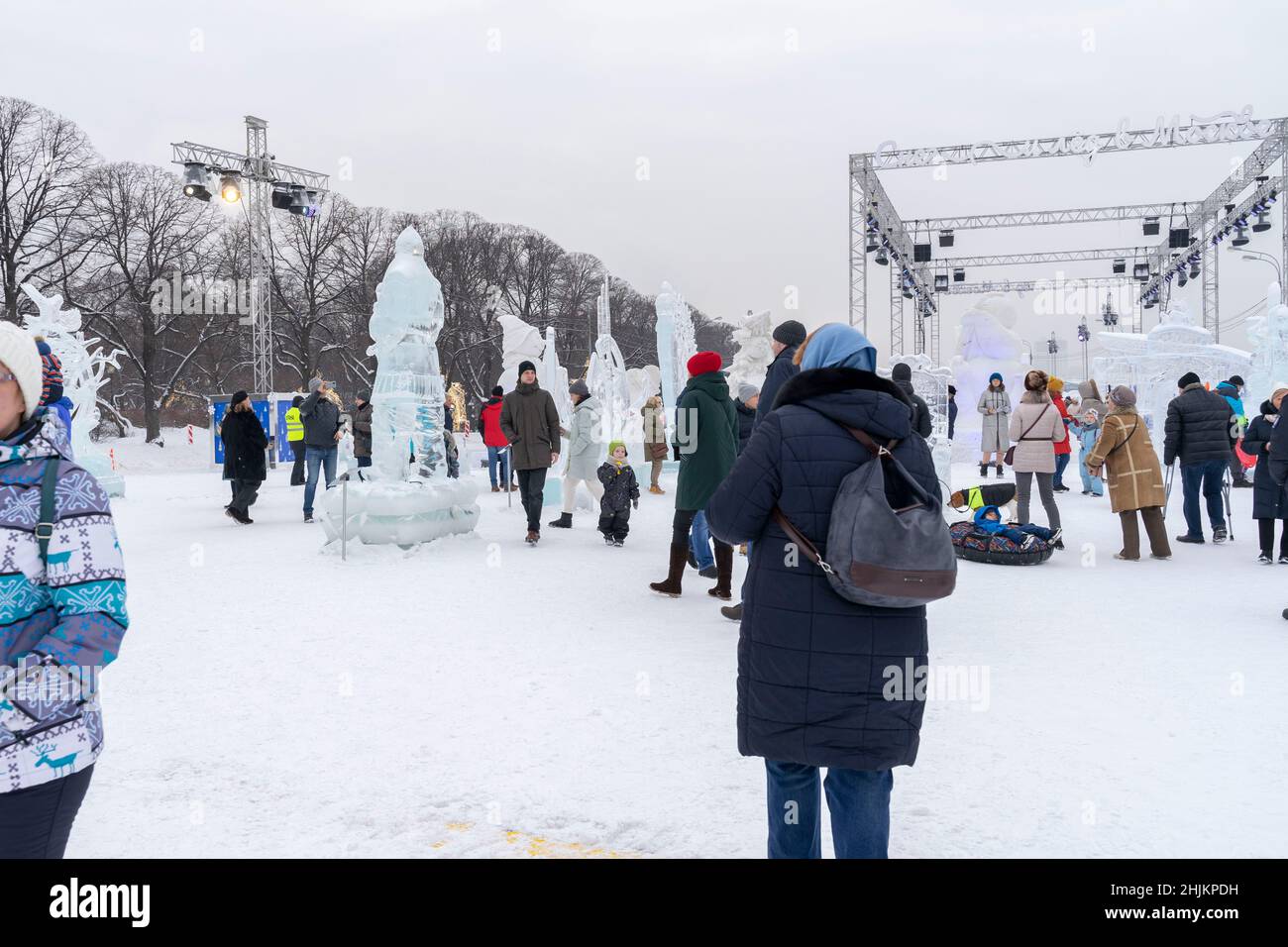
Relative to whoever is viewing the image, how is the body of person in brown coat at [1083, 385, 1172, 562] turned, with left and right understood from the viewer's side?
facing away from the viewer and to the left of the viewer

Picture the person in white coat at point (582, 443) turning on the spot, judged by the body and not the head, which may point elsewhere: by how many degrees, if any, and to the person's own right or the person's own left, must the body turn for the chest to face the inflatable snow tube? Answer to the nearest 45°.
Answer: approximately 135° to the person's own left

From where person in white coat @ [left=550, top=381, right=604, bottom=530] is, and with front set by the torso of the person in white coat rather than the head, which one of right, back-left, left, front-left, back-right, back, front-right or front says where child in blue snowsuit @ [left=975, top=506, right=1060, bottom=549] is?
back-left

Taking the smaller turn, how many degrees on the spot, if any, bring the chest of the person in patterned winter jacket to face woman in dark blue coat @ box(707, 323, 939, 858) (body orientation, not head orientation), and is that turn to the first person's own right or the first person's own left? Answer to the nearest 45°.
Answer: approximately 135° to the first person's own left
